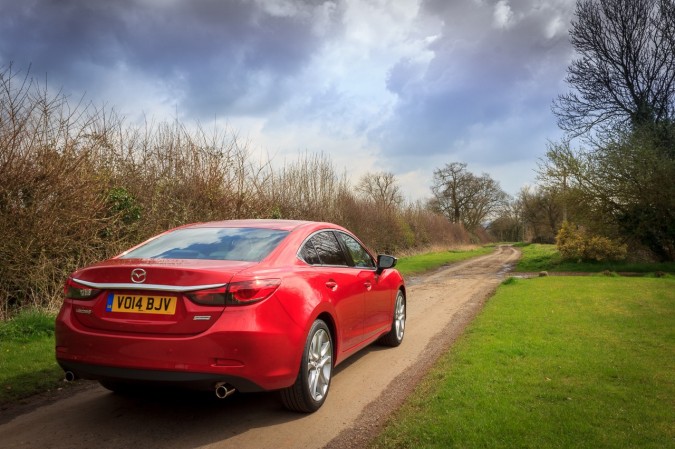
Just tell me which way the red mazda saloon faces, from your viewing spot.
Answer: facing away from the viewer and to the right of the viewer

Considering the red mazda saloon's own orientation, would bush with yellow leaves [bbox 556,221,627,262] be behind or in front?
in front
